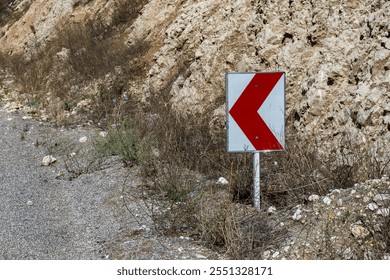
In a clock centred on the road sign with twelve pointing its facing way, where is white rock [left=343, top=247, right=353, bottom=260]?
The white rock is roughly at 11 o'clock from the road sign.

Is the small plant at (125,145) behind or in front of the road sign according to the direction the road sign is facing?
behind

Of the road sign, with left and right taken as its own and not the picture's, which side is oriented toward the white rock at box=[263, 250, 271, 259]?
front

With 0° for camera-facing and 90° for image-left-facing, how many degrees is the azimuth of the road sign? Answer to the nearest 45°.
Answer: approximately 0°

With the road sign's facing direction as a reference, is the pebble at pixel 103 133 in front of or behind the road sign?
behind

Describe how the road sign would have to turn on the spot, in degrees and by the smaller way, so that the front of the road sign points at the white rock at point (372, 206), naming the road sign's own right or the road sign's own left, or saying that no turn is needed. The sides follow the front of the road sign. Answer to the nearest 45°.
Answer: approximately 45° to the road sign's own left

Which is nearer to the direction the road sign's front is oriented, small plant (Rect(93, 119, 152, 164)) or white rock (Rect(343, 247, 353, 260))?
the white rock

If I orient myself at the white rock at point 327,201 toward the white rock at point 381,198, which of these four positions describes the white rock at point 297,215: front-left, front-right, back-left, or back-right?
back-right

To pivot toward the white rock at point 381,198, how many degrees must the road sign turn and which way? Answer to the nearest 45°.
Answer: approximately 45° to its left

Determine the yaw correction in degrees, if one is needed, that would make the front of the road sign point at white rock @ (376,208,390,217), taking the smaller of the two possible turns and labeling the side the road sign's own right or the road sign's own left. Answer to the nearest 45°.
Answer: approximately 45° to the road sign's own left
